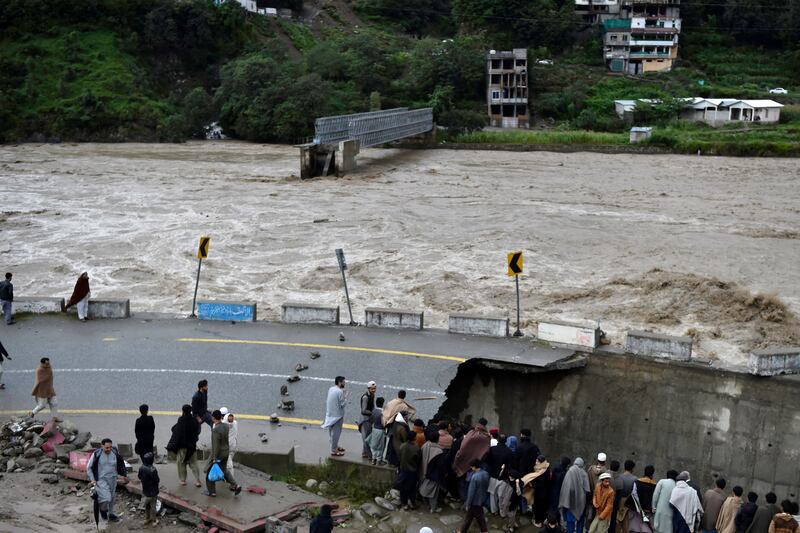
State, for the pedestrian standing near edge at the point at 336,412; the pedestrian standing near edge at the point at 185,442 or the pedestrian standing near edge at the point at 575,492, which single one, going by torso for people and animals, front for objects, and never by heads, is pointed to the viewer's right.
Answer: the pedestrian standing near edge at the point at 336,412

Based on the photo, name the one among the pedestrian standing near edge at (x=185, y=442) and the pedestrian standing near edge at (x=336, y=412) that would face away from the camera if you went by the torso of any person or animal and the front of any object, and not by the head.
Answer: the pedestrian standing near edge at (x=185, y=442)

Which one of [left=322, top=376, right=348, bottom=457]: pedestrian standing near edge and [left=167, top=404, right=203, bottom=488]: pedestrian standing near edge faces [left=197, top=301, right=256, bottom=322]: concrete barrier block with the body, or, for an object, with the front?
[left=167, top=404, right=203, bottom=488]: pedestrian standing near edge

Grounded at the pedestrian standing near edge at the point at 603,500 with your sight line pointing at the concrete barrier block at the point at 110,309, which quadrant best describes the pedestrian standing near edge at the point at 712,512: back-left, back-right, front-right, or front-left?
back-right

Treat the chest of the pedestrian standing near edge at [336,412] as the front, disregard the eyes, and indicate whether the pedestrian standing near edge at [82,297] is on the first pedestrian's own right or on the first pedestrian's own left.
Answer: on the first pedestrian's own left

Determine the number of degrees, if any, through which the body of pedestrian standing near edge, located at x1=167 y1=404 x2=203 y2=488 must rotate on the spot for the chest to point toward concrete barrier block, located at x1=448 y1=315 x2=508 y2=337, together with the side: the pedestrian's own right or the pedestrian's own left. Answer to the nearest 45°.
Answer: approximately 45° to the pedestrian's own right

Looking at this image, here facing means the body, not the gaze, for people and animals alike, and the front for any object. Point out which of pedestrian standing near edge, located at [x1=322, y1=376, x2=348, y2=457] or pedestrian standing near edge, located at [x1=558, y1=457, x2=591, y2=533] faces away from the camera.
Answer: pedestrian standing near edge, located at [x1=558, y1=457, x2=591, y2=533]

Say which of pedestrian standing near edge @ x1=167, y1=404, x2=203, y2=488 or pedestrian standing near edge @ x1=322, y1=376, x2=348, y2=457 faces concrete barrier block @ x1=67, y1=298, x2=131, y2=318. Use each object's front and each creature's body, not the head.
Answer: pedestrian standing near edge @ x1=167, y1=404, x2=203, y2=488

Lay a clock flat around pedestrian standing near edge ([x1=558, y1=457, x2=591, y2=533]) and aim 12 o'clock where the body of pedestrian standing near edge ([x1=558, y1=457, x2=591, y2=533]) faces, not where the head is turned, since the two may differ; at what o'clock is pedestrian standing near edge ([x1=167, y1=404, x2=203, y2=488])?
pedestrian standing near edge ([x1=167, y1=404, x2=203, y2=488]) is roughly at 9 o'clock from pedestrian standing near edge ([x1=558, y1=457, x2=591, y2=533]).

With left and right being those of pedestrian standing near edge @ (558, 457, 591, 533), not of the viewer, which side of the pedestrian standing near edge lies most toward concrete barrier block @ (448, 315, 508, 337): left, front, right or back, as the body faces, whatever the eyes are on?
front

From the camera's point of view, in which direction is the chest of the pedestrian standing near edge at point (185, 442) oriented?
away from the camera

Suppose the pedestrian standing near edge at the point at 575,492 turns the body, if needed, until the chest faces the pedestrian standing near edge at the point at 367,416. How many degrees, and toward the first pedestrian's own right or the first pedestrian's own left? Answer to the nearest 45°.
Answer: approximately 45° to the first pedestrian's own left

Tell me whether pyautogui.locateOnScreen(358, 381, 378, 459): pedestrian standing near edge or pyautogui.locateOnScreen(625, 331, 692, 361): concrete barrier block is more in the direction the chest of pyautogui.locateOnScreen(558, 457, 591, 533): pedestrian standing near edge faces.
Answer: the concrete barrier block

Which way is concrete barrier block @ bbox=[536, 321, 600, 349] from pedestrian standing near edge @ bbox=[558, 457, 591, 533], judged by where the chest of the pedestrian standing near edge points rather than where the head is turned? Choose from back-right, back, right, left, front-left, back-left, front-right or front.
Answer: front

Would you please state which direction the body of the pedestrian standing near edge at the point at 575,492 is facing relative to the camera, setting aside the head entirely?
away from the camera
